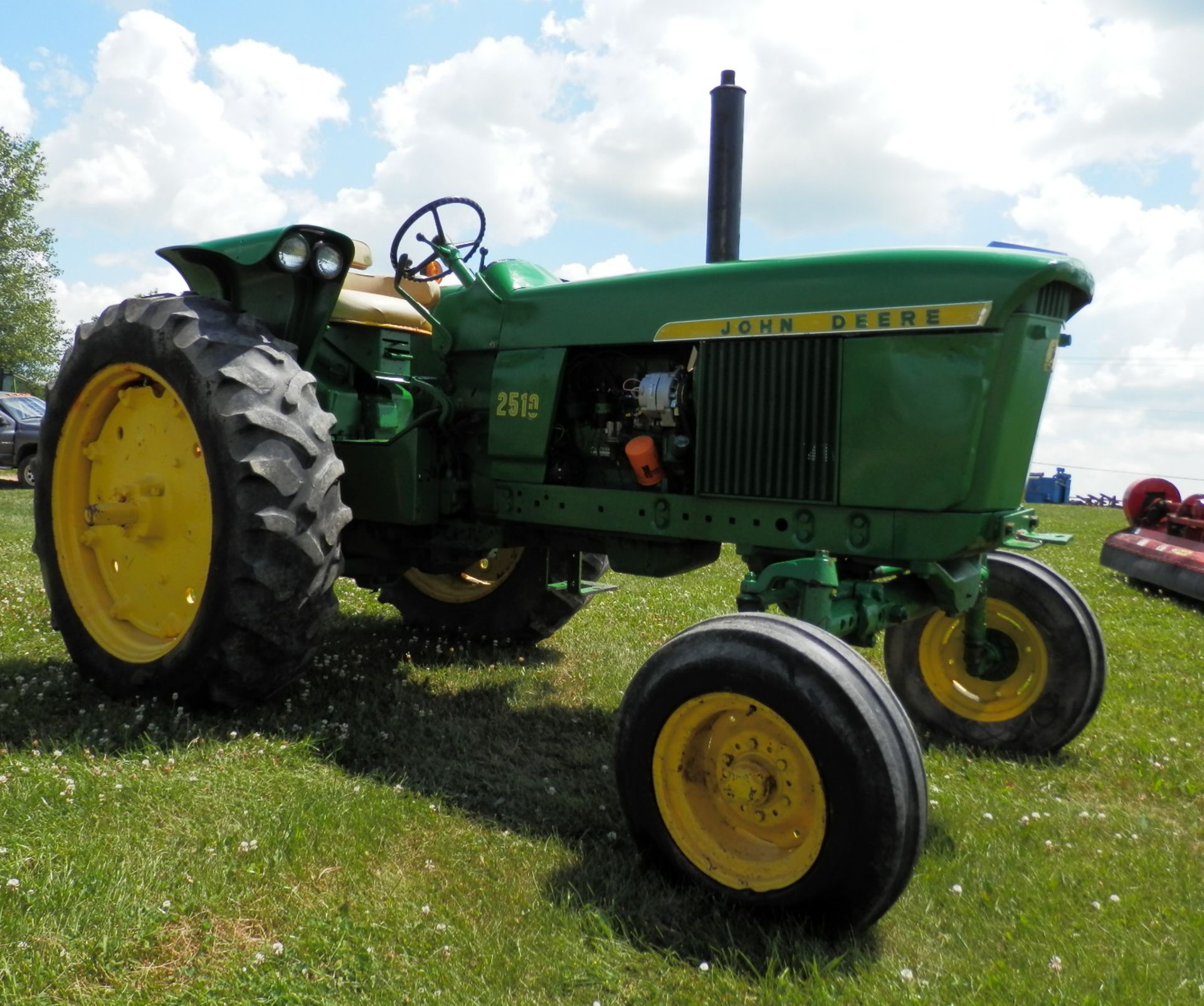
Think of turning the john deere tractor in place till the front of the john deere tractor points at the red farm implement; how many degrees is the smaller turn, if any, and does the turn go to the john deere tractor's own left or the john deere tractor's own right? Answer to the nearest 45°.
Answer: approximately 90° to the john deere tractor's own left

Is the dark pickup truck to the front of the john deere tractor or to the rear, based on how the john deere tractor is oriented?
to the rear

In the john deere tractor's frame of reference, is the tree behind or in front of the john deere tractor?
behind

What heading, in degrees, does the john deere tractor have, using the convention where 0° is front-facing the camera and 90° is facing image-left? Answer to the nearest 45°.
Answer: approximately 315°
